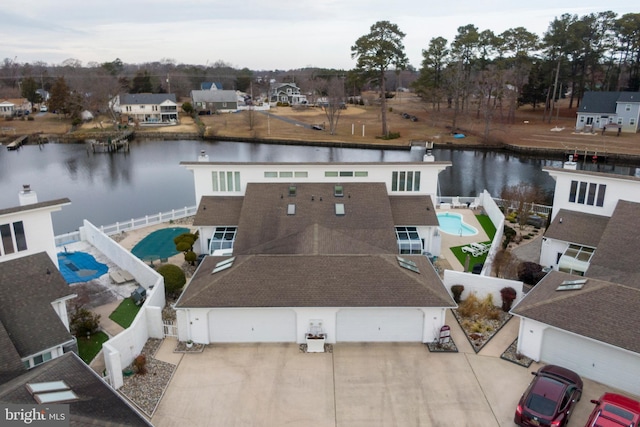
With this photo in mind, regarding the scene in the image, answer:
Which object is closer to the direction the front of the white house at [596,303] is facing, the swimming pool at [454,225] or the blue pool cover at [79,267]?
the blue pool cover

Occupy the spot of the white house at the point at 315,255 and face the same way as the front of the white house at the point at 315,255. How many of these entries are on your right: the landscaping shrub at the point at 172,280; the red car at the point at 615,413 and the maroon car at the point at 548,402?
1

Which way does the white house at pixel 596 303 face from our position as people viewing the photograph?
facing the viewer and to the left of the viewer

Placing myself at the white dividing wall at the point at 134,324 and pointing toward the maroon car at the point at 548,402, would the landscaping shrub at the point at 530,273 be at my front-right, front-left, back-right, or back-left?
front-left

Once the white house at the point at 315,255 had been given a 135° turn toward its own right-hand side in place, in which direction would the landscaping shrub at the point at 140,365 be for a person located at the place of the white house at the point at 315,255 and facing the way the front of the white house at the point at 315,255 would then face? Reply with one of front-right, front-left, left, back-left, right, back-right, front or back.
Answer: left

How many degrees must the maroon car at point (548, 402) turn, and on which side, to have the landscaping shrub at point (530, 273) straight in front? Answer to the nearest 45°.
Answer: approximately 45° to its left

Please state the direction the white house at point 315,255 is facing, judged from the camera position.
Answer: facing the viewer

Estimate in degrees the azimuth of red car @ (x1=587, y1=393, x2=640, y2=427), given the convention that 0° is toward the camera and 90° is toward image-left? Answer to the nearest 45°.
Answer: approximately 225°

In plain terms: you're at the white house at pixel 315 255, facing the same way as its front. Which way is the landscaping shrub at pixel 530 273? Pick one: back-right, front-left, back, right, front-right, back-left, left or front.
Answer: left

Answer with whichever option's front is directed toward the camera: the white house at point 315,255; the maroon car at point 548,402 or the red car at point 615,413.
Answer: the white house

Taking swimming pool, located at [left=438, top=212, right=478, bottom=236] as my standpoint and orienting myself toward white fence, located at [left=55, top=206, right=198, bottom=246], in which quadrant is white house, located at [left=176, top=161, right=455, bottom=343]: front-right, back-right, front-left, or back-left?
front-left

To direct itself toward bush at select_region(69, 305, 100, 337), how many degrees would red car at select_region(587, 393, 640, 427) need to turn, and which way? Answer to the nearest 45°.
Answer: approximately 135° to its left

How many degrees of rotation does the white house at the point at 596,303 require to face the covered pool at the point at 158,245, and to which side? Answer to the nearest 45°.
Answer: approximately 45° to its right

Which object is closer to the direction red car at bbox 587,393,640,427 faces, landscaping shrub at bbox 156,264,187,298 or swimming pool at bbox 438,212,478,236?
the swimming pool
